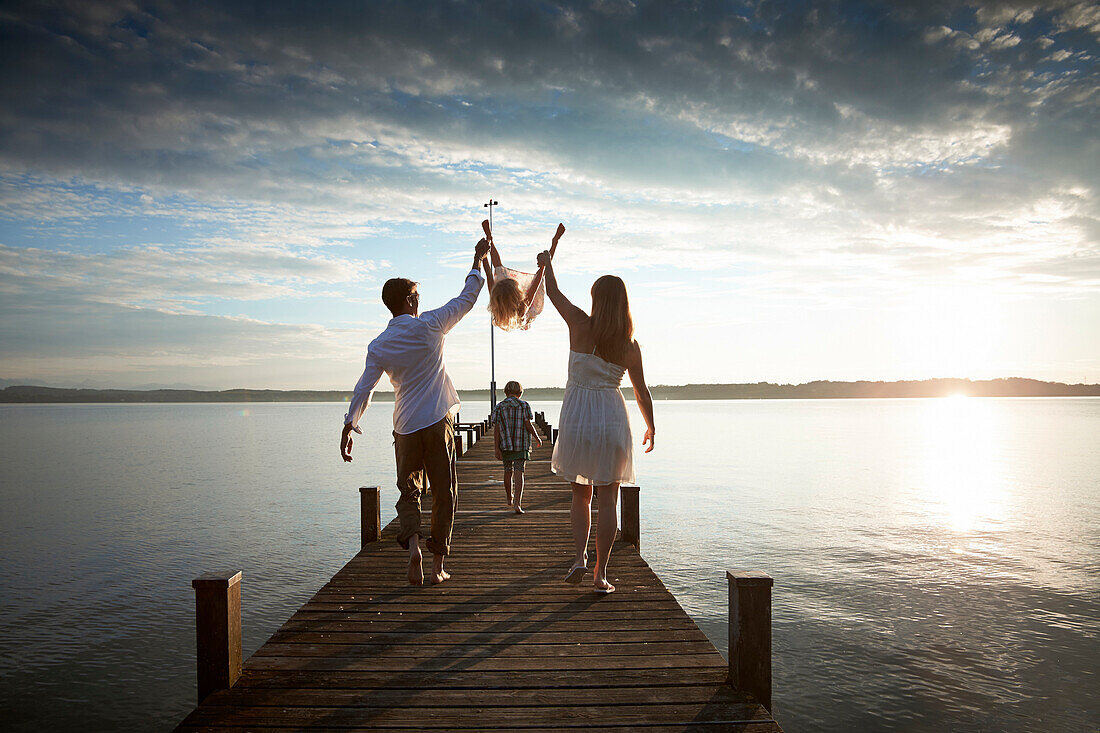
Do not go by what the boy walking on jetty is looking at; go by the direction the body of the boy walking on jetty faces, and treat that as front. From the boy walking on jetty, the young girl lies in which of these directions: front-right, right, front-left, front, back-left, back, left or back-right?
back

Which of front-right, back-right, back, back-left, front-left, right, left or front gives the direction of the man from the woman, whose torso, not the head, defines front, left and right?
left

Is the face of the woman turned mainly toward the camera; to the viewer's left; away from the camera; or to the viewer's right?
away from the camera

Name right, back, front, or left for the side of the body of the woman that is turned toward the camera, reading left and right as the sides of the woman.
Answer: back

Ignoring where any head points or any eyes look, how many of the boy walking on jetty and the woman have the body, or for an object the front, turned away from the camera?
2

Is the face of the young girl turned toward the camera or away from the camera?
away from the camera

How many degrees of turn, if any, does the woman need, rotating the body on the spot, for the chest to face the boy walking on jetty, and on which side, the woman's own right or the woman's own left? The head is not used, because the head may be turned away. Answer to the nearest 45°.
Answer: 0° — they already face them

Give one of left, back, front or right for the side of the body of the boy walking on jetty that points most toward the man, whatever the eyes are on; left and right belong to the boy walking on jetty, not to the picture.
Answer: back

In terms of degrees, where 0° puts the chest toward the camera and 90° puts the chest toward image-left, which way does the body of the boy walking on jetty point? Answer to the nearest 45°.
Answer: approximately 180°
